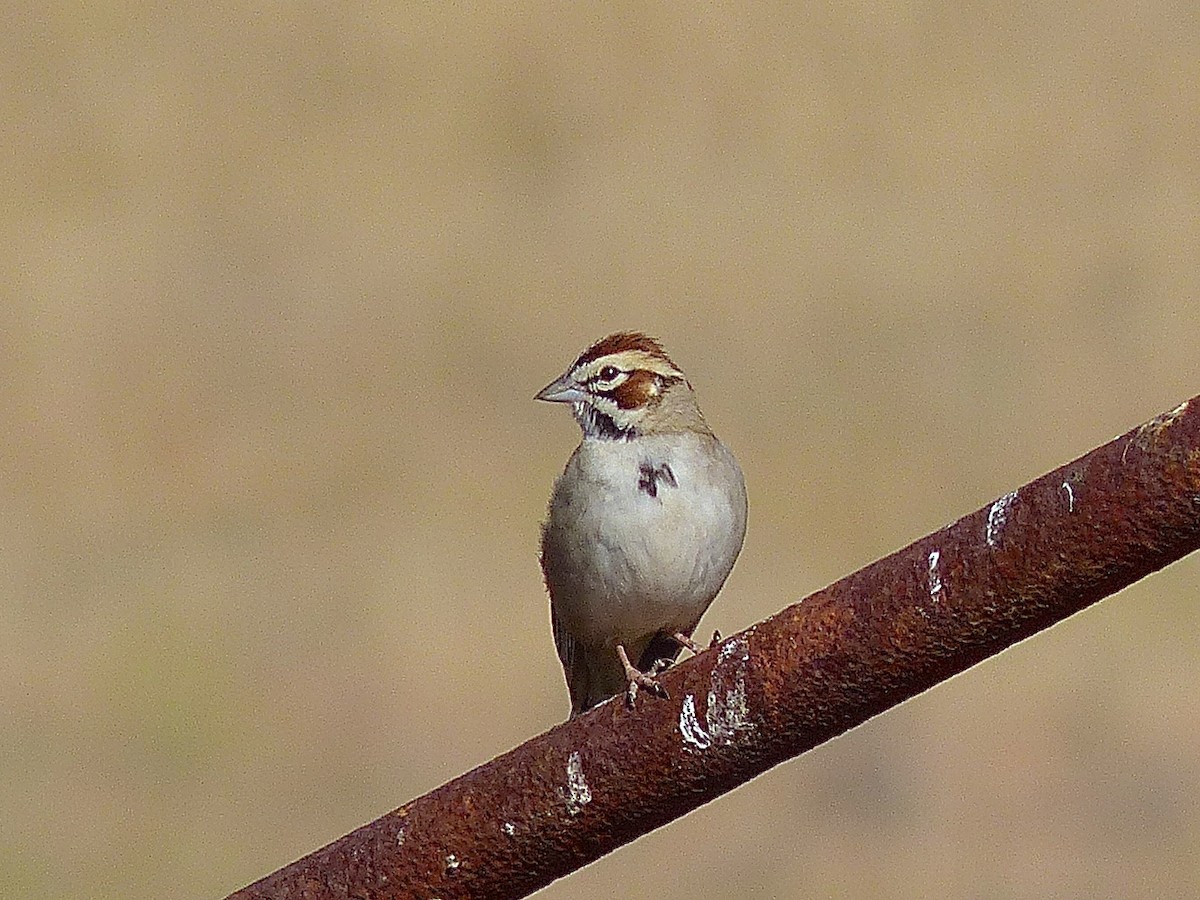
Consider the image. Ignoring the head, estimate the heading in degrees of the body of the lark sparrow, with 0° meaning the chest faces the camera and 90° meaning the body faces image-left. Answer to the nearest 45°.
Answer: approximately 0°
